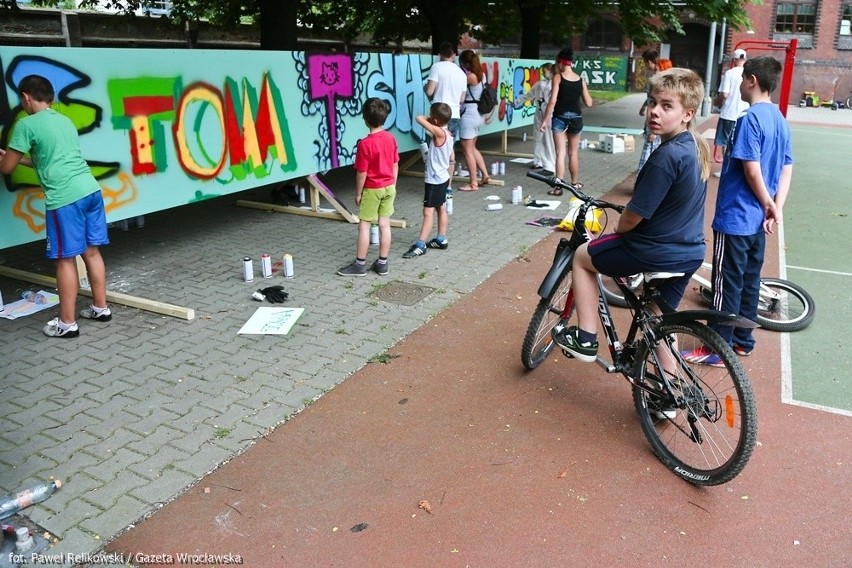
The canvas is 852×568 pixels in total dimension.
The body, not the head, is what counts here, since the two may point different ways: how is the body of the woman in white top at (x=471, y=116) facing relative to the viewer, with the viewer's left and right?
facing to the left of the viewer

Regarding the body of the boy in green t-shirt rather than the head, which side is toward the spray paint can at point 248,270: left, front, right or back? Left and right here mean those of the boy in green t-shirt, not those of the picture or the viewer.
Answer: right

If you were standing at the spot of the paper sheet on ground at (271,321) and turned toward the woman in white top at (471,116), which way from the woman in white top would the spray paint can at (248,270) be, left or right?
left

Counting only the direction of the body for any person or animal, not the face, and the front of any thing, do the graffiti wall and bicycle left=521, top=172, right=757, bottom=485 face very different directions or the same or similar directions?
very different directions

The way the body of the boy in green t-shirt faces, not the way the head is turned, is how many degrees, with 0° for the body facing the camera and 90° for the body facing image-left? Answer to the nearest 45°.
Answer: approximately 135°

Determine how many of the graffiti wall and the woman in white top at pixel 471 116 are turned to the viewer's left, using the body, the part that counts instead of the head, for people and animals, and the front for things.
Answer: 1

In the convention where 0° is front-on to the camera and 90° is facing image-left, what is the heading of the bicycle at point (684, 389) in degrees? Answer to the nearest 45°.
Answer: approximately 135°

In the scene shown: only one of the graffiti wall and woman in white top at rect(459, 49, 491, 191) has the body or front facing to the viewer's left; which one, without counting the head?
the woman in white top

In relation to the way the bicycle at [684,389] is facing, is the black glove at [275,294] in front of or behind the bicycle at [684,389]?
in front

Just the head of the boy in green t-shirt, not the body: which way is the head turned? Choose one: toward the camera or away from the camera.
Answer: away from the camera

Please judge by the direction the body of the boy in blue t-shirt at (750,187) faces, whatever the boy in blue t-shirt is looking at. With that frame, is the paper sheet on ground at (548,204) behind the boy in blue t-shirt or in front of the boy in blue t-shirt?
in front

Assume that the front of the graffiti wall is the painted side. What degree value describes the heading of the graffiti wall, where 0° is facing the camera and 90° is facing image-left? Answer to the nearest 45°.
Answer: approximately 315°

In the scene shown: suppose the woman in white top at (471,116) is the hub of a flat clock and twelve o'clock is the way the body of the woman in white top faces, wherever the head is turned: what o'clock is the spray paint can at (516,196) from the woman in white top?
The spray paint can is roughly at 8 o'clock from the woman in white top.
